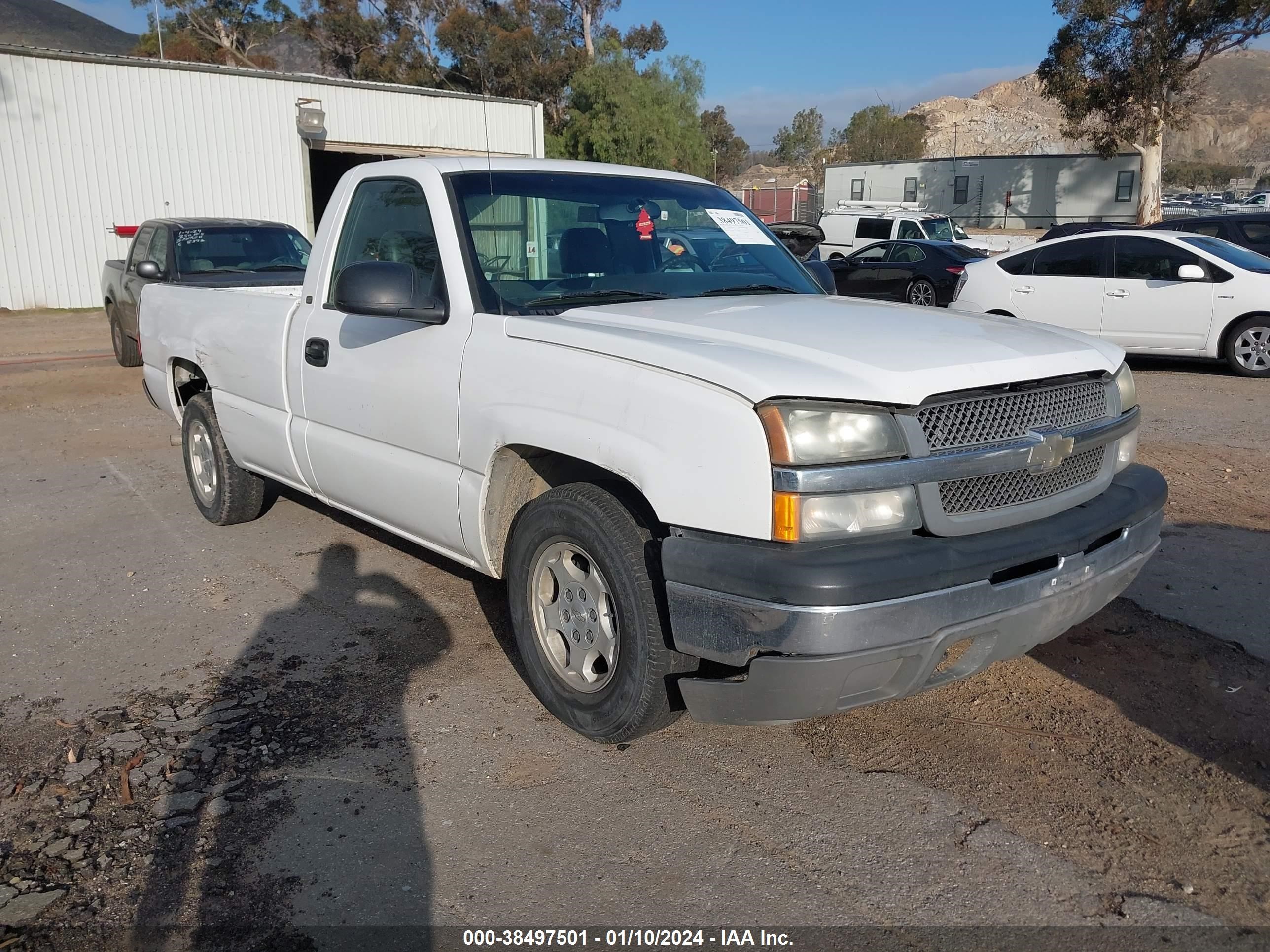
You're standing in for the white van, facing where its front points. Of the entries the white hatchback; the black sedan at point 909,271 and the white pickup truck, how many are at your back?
0

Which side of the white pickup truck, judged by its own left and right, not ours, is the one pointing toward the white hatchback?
left

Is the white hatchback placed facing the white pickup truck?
no

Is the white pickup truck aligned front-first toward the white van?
no

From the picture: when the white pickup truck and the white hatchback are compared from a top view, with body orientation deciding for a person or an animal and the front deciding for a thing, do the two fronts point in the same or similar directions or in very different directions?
same or similar directions

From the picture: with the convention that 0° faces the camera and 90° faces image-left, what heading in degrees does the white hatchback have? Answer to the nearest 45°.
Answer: approximately 270°

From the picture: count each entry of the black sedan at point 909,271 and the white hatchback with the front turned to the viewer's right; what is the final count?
1

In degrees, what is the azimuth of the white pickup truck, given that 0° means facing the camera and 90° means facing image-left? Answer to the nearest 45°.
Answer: approximately 315°

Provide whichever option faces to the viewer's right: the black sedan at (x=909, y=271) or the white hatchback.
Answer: the white hatchback

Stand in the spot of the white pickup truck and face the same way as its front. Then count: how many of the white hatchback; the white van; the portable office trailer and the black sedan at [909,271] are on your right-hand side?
0

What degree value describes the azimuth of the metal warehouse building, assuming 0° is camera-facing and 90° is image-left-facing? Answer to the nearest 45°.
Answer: approximately 315°

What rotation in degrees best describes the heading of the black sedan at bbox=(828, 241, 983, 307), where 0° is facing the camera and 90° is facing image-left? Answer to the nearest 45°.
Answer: approximately 135°

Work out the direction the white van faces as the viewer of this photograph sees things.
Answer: facing the viewer and to the right of the viewer

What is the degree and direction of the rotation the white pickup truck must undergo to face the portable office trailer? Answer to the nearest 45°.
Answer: approximately 135° to its left

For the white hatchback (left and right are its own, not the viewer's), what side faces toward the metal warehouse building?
back

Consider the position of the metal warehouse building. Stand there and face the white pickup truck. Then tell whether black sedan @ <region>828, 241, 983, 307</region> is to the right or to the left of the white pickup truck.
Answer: left
